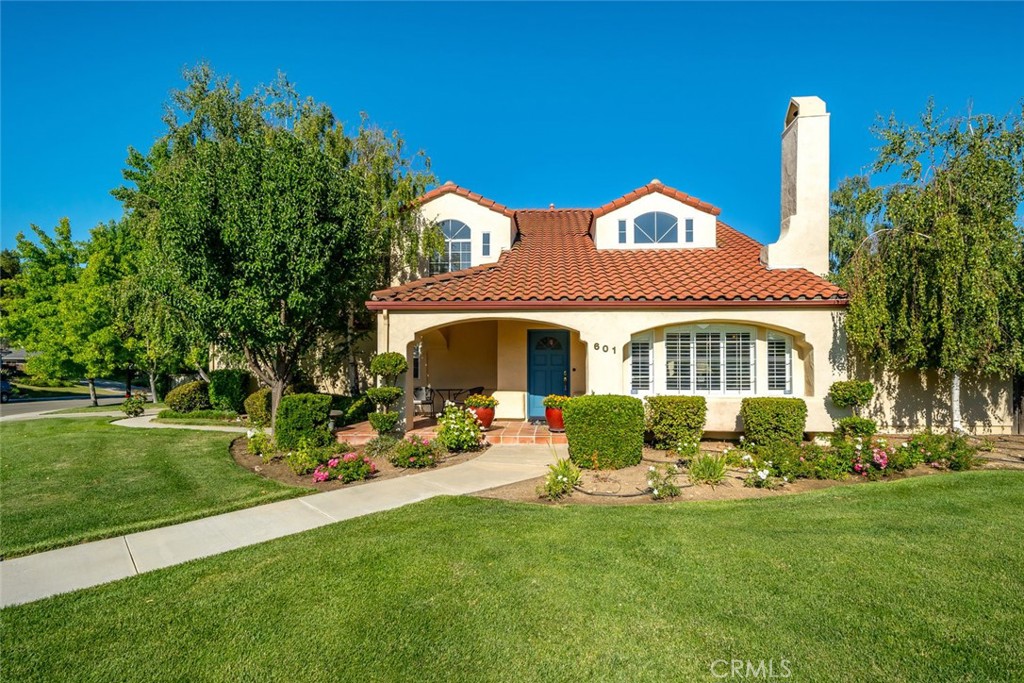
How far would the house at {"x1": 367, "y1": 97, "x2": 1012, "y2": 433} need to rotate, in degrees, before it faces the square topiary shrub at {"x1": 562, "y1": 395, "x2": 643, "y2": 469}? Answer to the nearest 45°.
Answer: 0° — it already faces it

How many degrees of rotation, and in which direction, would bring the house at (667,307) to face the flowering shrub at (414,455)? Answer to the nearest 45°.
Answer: approximately 45° to its right

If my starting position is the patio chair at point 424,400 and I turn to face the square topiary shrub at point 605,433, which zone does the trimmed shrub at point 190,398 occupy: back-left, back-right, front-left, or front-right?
back-right

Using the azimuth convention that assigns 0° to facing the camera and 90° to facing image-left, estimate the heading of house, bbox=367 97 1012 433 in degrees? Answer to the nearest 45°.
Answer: approximately 0°

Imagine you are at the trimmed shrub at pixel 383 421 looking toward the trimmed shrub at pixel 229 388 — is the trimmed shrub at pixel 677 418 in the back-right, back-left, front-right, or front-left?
back-right

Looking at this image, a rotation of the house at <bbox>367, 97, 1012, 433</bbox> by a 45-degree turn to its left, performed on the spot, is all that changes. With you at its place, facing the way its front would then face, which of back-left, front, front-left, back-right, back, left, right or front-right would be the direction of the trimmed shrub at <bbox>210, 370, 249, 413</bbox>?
back-right

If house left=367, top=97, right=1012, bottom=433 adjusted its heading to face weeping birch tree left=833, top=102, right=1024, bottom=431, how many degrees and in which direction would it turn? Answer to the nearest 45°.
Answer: approximately 90° to its left

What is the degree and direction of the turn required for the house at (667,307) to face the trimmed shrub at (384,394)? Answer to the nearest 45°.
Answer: approximately 45° to its right

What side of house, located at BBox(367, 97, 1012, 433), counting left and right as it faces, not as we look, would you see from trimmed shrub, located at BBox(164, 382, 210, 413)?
right
